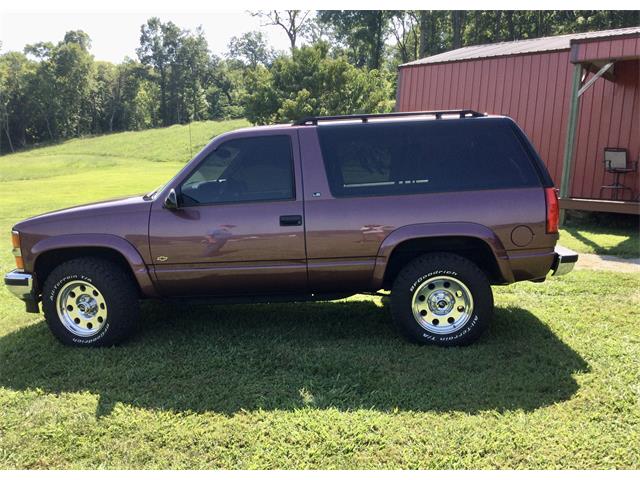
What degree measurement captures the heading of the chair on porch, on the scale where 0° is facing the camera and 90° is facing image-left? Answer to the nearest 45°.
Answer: approximately 315°

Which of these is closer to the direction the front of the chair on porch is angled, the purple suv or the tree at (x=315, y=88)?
the purple suv

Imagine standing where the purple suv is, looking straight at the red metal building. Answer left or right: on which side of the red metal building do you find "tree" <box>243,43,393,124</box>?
left

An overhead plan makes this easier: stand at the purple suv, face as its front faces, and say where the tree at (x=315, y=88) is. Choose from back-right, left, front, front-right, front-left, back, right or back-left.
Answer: right

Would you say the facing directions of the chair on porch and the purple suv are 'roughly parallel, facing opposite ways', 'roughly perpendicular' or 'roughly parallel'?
roughly perpendicular

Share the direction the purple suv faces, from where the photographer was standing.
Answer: facing to the left of the viewer

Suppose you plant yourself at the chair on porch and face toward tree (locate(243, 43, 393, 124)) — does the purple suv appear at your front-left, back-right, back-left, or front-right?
back-left

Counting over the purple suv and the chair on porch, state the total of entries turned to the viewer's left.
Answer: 1

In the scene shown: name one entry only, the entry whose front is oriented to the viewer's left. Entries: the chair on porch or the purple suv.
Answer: the purple suv

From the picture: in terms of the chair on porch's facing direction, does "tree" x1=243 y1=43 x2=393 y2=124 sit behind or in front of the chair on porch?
behind

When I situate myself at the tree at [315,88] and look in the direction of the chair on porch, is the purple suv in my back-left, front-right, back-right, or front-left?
front-right

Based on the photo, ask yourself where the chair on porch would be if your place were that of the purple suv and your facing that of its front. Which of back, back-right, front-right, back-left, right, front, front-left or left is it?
back-right

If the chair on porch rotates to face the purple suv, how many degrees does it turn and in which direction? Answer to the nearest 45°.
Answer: approximately 45° to its right
